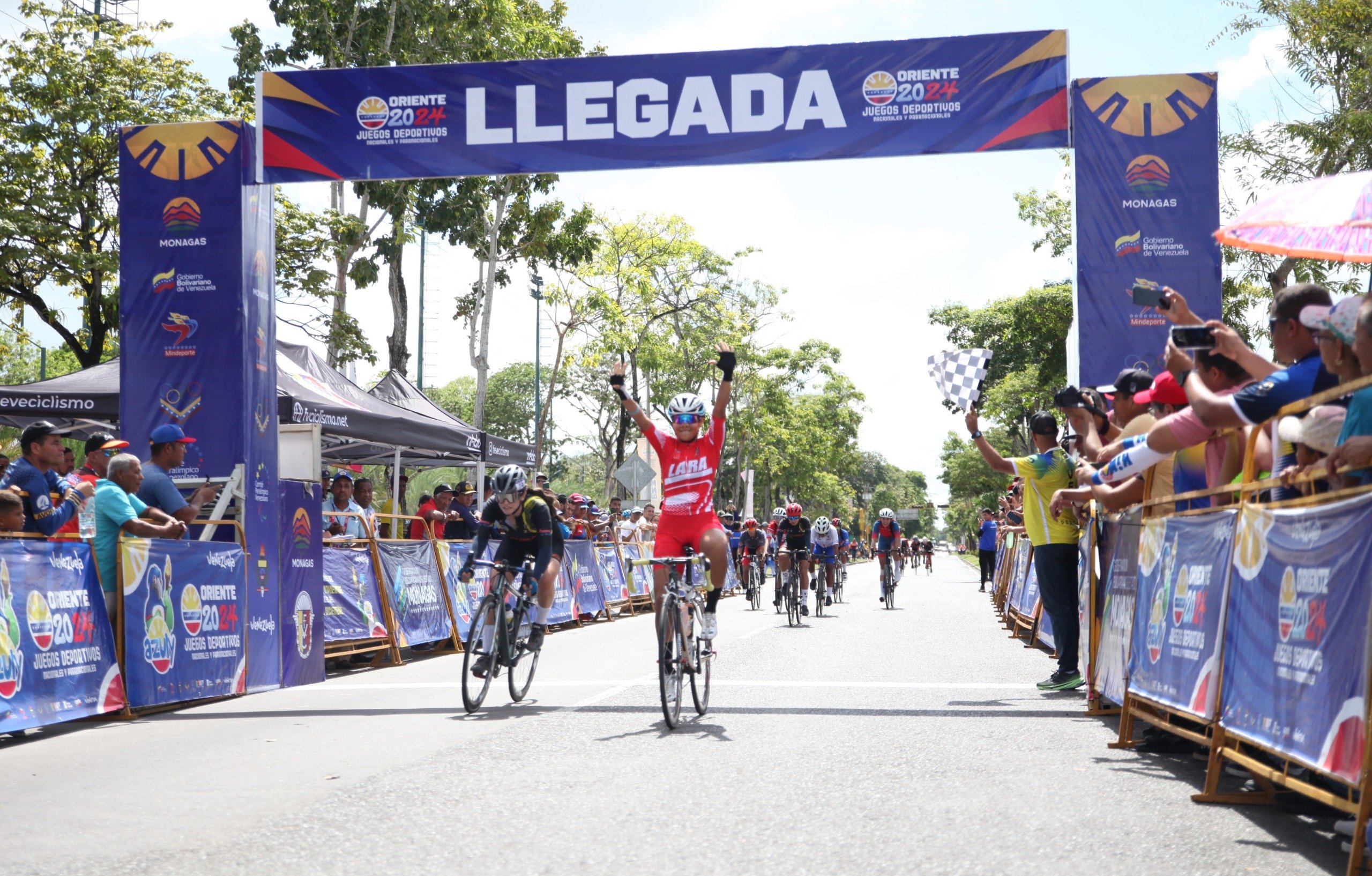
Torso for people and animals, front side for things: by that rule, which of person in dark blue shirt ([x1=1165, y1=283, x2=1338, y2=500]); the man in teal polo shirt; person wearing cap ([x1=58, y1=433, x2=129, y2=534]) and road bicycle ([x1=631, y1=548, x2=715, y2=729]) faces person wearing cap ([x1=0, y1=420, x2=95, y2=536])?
person in dark blue shirt ([x1=1165, y1=283, x2=1338, y2=500])

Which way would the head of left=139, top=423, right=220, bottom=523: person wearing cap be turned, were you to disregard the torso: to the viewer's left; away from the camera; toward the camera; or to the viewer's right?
to the viewer's right

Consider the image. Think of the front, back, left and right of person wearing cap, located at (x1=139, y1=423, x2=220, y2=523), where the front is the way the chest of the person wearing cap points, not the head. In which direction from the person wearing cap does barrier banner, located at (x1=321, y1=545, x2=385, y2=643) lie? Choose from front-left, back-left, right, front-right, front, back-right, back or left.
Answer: front-left

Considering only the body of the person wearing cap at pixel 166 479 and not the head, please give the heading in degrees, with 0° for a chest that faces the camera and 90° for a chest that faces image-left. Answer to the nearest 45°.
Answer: approximately 270°

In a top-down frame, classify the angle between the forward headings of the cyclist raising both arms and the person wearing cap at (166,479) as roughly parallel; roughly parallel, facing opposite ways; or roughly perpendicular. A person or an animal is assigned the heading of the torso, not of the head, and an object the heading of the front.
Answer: roughly perpendicular

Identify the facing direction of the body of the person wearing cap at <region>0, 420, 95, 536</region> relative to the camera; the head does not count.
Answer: to the viewer's right

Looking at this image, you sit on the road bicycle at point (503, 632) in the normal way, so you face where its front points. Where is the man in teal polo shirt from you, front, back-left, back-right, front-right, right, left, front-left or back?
front-right

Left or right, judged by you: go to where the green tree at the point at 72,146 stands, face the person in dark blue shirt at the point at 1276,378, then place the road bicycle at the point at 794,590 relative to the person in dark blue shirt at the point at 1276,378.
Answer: left

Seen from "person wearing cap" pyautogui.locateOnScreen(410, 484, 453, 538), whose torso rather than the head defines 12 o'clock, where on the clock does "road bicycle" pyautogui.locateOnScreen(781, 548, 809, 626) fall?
The road bicycle is roughly at 10 o'clock from the person wearing cap.

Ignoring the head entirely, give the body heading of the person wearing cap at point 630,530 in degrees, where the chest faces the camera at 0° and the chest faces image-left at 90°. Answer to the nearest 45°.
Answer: approximately 315°

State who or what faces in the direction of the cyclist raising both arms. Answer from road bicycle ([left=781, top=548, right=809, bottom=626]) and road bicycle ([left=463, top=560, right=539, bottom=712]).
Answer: road bicycle ([left=781, top=548, right=809, bottom=626])

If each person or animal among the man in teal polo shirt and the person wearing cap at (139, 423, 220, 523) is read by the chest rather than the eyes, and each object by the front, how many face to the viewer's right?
2

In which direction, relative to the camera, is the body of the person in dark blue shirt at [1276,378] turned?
to the viewer's left

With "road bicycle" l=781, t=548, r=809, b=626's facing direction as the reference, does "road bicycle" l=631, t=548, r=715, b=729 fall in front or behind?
in front

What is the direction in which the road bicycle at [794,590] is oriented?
toward the camera

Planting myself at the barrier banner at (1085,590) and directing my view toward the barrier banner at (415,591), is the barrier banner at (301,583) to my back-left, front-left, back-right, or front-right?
front-left
